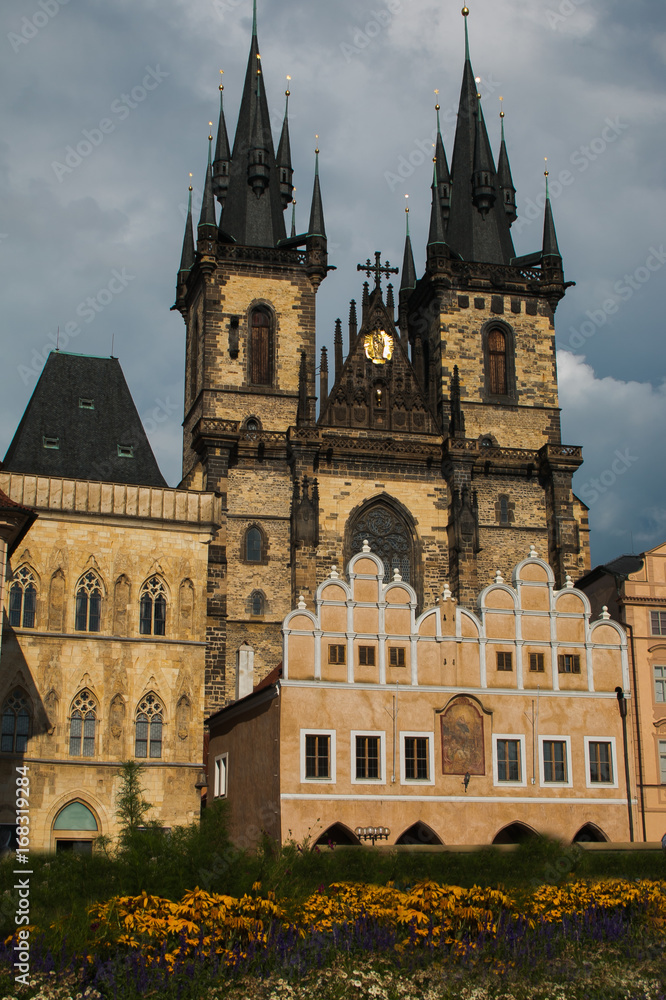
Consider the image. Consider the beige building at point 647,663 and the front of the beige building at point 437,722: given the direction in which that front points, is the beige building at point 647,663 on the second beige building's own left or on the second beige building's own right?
on the second beige building's own left

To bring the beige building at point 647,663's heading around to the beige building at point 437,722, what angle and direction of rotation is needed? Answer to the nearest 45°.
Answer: approximately 45° to its right

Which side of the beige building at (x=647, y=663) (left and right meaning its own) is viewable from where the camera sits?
front

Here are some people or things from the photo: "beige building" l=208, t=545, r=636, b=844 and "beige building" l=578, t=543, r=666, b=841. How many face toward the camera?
2

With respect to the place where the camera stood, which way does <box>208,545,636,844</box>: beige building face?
facing the viewer
